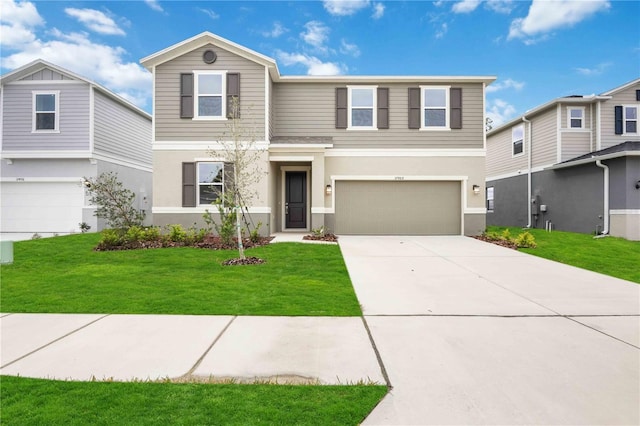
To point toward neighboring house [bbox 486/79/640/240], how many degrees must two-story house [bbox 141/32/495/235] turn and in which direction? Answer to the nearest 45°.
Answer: approximately 90° to its left

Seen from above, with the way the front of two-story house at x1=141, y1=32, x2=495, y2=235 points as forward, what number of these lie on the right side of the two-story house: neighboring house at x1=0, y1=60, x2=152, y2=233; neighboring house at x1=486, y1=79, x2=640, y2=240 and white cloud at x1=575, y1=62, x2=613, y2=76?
1

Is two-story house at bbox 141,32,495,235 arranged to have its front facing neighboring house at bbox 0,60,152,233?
no

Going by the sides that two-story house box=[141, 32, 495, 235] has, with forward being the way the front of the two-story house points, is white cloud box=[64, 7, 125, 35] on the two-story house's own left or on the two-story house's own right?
on the two-story house's own right

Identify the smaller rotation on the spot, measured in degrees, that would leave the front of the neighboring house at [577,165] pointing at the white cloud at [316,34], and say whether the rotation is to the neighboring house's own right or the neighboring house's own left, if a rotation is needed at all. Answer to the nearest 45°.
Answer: approximately 135° to the neighboring house's own right

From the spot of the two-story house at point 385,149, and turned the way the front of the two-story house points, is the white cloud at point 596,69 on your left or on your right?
on your left

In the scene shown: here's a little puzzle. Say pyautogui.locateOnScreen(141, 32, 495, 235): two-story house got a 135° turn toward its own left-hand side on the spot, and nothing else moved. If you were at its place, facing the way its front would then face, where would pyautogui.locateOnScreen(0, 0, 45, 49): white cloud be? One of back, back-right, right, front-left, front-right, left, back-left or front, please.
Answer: back-left

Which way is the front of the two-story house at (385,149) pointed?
toward the camera

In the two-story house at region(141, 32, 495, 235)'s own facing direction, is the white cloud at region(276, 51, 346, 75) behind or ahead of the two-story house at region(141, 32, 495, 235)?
behind

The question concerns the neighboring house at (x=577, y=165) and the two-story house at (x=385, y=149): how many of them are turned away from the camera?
0

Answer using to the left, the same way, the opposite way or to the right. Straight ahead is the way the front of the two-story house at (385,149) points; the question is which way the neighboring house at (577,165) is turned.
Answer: the same way

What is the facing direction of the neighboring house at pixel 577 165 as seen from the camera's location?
facing the viewer and to the right of the viewer

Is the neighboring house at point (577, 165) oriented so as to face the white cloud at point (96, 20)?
no

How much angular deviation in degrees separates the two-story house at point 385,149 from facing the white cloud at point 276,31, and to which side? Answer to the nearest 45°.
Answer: approximately 135° to its right
